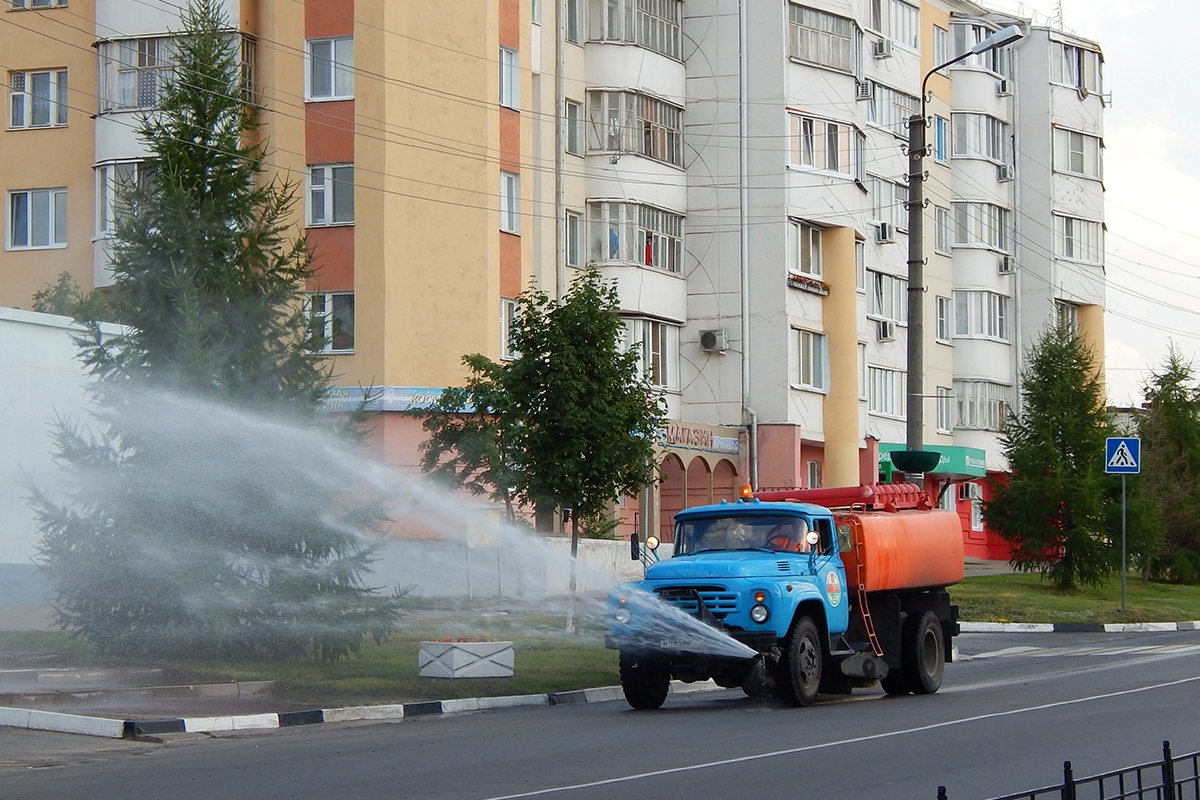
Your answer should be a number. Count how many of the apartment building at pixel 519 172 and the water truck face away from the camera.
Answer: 0

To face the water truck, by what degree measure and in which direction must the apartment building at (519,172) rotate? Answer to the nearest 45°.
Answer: approximately 45° to its right

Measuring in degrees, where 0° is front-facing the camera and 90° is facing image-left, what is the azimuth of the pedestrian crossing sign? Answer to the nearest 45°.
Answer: approximately 0°

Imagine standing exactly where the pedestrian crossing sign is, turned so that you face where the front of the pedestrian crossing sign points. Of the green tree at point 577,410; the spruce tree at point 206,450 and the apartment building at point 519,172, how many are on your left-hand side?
0

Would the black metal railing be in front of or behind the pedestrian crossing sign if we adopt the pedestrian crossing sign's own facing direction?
in front

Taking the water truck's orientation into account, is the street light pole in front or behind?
behind

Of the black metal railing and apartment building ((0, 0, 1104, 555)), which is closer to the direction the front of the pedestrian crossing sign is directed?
the black metal railing

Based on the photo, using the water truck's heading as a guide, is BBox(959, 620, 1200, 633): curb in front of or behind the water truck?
behind

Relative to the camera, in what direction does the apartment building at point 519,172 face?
facing the viewer and to the right of the viewer

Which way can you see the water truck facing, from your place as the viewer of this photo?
facing the viewer and to the left of the viewer

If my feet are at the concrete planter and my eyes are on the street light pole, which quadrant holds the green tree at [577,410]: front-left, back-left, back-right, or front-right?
front-left

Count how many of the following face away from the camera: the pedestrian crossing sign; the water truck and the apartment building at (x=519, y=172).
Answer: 0

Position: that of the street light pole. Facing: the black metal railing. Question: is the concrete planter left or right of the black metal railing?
right

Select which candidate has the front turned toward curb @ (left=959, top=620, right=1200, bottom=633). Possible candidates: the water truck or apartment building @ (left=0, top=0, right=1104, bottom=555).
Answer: the apartment building
